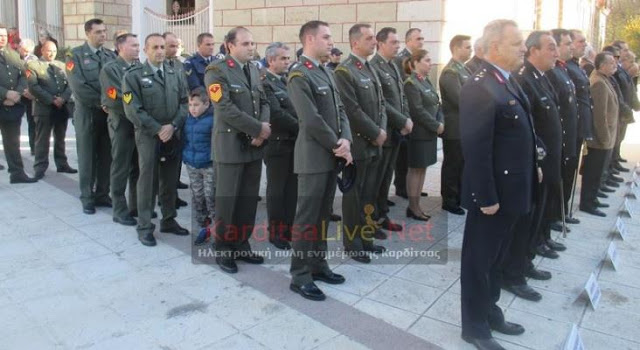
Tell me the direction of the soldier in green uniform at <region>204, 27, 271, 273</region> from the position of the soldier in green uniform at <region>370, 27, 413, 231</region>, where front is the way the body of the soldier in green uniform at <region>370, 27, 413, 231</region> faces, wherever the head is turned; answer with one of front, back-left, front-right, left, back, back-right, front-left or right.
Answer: right

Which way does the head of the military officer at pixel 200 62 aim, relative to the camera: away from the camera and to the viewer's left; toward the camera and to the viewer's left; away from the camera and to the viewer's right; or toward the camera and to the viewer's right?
toward the camera and to the viewer's right

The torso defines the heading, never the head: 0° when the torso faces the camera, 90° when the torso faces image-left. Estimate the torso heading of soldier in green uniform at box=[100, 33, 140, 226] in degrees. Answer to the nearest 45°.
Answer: approximately 315°

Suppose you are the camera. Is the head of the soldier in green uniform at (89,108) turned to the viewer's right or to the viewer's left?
to the viewer's right

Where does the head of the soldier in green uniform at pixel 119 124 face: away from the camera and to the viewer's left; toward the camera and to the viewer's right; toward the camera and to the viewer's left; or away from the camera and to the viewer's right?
toward the camera and to the viewer's right

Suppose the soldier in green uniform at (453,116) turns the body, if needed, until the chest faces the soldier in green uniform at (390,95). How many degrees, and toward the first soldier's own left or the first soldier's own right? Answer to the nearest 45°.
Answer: approximately 135° to the first soldier's own right
